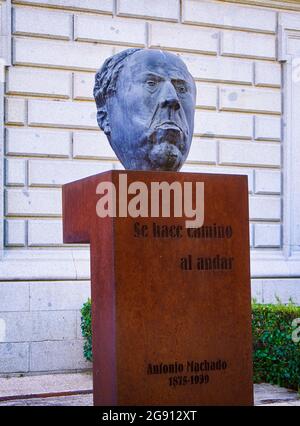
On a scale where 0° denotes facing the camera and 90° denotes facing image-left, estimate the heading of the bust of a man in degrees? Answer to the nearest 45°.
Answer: approximately 315°

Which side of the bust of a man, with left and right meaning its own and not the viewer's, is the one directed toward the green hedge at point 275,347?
left

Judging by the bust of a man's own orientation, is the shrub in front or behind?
behind
